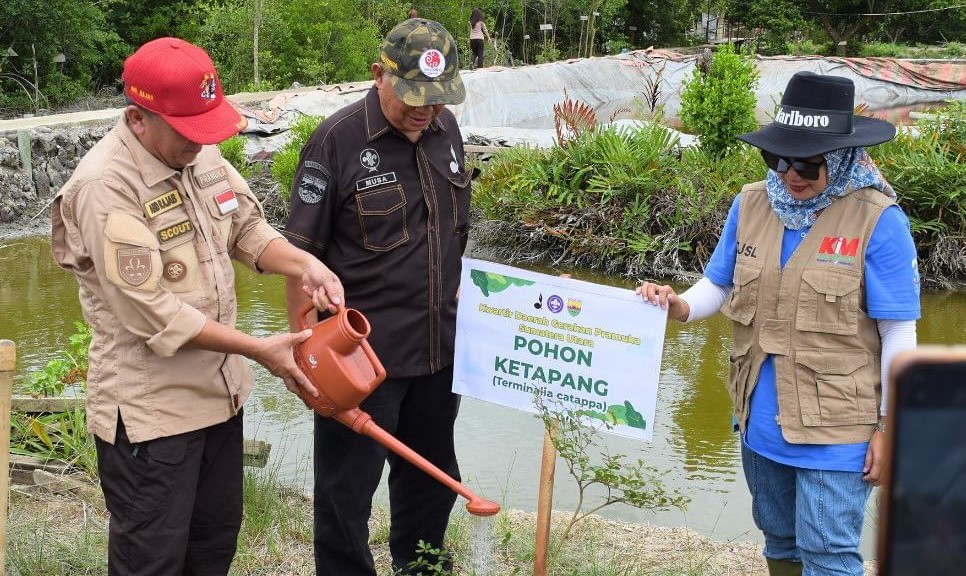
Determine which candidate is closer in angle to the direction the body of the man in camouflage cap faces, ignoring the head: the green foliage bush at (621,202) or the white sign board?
the white sign board

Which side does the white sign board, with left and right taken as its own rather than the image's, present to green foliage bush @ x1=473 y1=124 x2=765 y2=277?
back

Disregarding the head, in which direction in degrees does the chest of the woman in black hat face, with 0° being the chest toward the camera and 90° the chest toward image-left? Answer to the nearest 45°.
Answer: approximately 45°

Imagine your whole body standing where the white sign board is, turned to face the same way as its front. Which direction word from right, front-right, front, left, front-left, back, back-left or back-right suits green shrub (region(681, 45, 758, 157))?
back

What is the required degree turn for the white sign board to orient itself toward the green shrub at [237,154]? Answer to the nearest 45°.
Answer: approximately 135° to its right

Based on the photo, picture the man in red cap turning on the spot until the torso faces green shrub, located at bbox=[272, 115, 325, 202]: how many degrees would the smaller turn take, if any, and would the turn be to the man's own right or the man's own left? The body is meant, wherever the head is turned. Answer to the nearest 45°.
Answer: approximately 135° to the man's own left

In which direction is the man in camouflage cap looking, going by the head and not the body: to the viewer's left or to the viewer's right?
to the viewer's right

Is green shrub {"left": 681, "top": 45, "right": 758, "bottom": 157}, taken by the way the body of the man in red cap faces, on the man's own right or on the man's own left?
on the man's own left

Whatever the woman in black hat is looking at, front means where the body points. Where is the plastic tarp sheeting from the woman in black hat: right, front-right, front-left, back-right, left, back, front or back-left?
back-right

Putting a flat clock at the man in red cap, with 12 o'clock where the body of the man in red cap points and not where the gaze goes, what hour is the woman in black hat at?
The woman in black hat is roughly at 11 o'clock from the man in red cap.

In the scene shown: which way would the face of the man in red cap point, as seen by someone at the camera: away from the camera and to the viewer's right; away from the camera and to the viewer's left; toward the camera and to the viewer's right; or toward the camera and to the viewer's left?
toward the camera and to the viewer's right

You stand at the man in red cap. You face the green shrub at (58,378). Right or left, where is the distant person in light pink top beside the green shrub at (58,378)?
right

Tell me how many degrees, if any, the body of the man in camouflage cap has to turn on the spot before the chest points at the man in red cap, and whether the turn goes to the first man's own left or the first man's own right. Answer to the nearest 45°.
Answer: approximately 90° to the first man's own right

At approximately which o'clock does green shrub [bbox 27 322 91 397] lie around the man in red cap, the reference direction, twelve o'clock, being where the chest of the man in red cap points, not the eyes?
The green shrub is roughly at 7 o'clock from the man in red cap.

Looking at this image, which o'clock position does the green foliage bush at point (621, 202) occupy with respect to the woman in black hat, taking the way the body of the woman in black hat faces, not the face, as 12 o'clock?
The green foliage bush is roughly at 4 o'clock from the woman in black hat.
